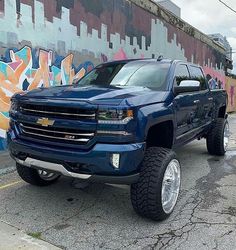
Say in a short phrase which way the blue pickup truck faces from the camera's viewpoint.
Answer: facing the viewer and to the left of the viewer
